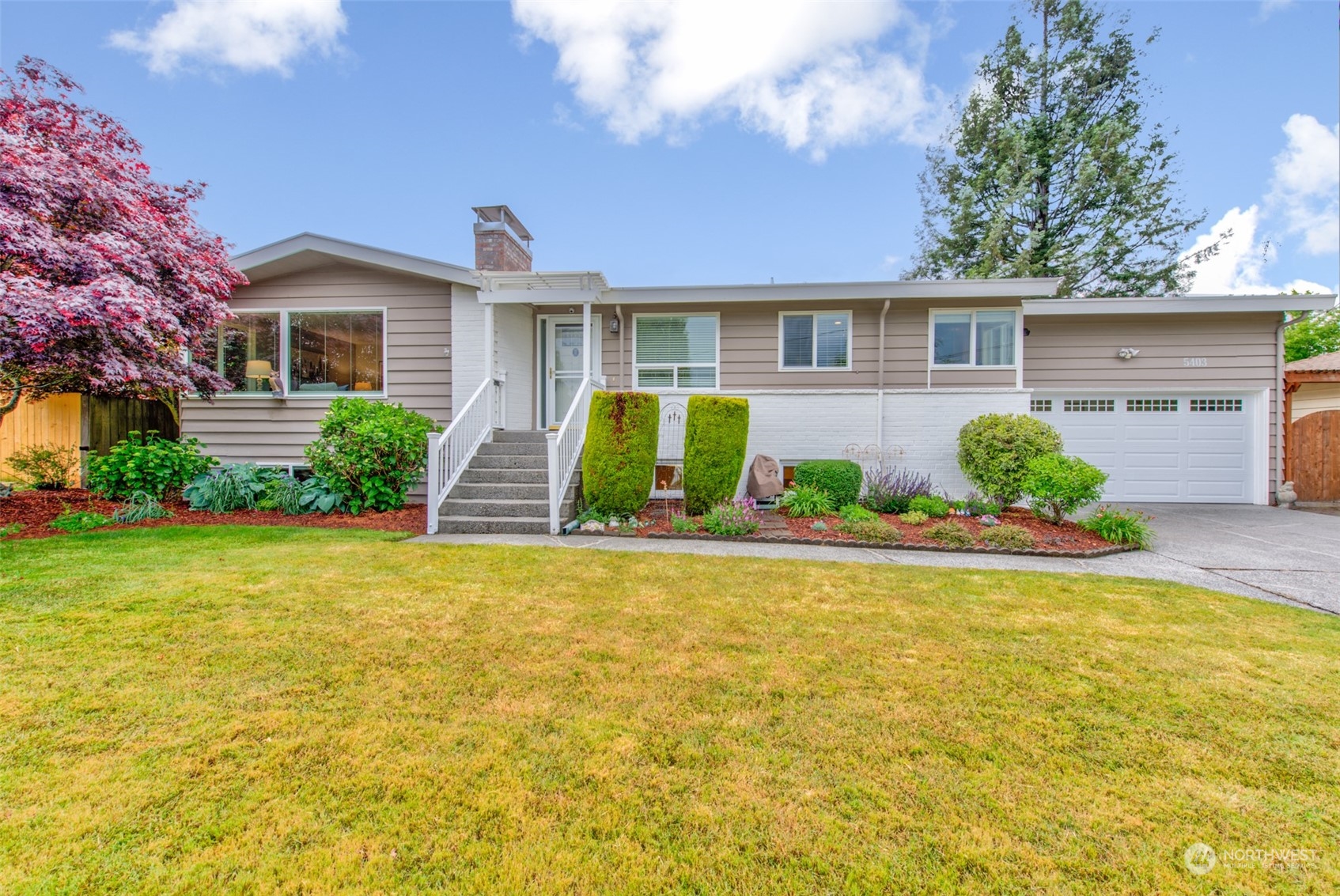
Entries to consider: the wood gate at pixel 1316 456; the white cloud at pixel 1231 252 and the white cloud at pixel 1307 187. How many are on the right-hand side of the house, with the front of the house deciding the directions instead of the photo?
0

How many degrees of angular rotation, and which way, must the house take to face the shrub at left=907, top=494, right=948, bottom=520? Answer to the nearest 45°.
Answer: approximately 45° to its left

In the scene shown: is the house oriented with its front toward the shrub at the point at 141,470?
no

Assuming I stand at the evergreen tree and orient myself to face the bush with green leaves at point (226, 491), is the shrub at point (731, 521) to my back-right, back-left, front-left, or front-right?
front-left

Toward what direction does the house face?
toward the camera

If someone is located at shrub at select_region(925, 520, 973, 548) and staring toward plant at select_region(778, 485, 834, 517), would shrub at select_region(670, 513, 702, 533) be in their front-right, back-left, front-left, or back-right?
front-left

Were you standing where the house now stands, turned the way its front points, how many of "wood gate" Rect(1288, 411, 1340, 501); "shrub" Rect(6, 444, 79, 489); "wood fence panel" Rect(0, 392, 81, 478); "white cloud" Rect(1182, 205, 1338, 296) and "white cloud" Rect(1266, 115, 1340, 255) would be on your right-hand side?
2

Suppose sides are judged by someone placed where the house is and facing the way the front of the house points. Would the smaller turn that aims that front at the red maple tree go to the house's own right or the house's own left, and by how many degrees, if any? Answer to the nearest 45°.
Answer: approximately 45° to the house's own right

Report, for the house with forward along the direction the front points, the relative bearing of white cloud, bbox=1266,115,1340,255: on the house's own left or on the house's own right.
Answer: on the house's own left

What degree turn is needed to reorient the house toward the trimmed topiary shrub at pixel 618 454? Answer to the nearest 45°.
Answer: approximately 45° to its right
